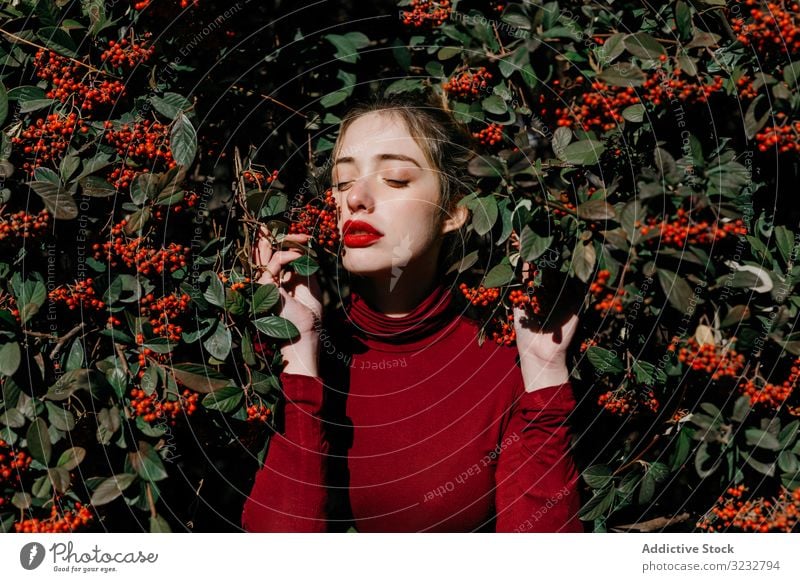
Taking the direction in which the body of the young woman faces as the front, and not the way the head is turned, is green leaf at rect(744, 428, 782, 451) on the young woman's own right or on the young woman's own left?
on the young woman's own left

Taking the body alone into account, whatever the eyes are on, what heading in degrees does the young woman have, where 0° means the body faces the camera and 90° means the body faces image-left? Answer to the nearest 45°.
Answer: approximately 0°

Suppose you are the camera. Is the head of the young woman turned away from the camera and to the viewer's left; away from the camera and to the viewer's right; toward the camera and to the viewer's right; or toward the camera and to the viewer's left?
toward the camera and to the viewer's left
